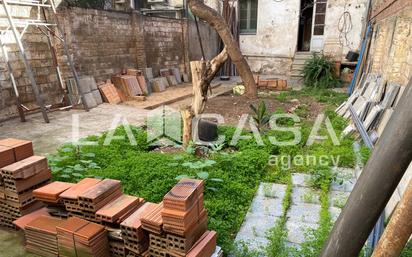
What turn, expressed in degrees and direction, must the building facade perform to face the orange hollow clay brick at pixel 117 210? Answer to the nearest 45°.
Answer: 0° — it already faces it

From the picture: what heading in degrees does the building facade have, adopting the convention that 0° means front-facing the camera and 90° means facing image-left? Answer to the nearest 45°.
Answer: approximately 0°

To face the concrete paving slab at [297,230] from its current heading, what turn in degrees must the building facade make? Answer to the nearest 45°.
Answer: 0° — it already faces it

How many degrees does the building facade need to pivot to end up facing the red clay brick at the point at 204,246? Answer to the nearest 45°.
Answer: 0° — it already faces it

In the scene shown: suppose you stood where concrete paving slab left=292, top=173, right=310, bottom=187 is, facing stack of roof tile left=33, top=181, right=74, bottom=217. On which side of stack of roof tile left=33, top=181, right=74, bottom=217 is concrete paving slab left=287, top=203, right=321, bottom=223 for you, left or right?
left

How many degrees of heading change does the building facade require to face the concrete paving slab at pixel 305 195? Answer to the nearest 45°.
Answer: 0° — it already faces it
